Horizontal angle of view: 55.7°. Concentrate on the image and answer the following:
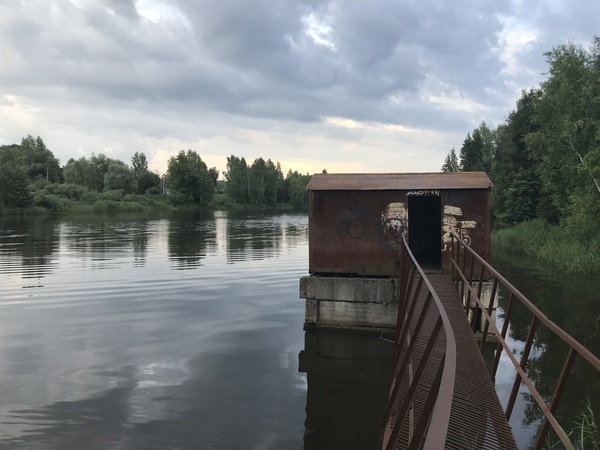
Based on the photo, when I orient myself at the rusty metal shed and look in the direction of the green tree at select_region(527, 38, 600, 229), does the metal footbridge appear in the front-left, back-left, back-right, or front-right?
back-right

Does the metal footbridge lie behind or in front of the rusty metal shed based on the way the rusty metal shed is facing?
in front

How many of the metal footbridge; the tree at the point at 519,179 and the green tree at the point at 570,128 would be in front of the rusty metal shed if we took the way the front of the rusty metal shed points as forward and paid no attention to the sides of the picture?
1

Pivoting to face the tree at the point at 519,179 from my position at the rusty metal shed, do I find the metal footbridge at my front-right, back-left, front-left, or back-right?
back-right

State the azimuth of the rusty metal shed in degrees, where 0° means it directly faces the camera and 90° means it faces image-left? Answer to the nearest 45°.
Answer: approximately 0°

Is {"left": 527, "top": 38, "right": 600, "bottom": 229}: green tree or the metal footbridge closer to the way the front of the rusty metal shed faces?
the metal footbridge

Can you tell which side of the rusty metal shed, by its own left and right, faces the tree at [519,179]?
back

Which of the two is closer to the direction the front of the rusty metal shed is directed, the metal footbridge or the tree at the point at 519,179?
the metal footbridge

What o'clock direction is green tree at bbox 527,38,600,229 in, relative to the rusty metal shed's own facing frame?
The green tree is roughly at 7 o'clock from the rusty metal shed.
